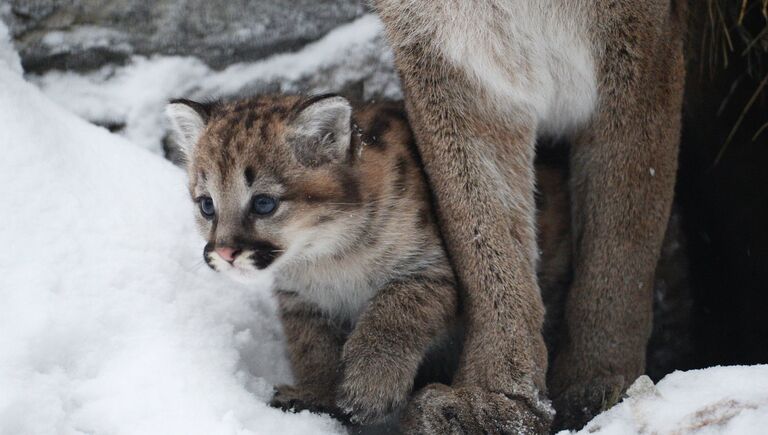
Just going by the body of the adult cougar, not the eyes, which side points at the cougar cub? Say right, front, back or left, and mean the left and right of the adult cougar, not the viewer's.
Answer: front

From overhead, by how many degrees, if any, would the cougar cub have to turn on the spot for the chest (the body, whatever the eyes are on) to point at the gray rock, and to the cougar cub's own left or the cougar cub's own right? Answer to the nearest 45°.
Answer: approximately 90° to the cougar cub's own right

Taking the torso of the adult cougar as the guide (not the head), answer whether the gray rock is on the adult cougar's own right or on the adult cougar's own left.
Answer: on the adult cougar's own right

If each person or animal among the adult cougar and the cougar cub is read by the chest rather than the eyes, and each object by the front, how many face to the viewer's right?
0

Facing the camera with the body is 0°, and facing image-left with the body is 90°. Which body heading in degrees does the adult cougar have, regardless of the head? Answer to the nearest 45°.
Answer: approximately 45°
